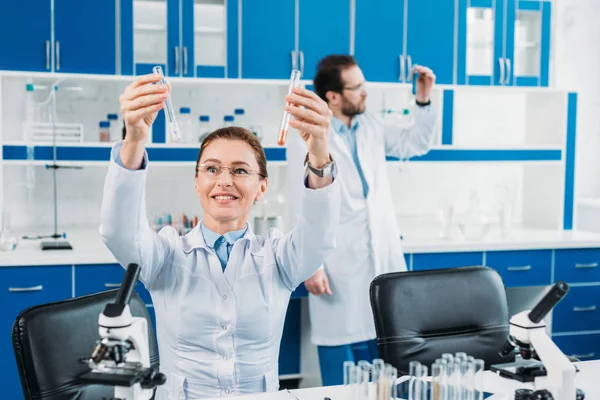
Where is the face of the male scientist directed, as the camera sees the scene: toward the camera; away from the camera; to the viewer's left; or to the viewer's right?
to the viewer's right

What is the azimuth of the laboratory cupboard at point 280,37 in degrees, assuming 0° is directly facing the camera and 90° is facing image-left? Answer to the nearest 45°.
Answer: approximately 0°
